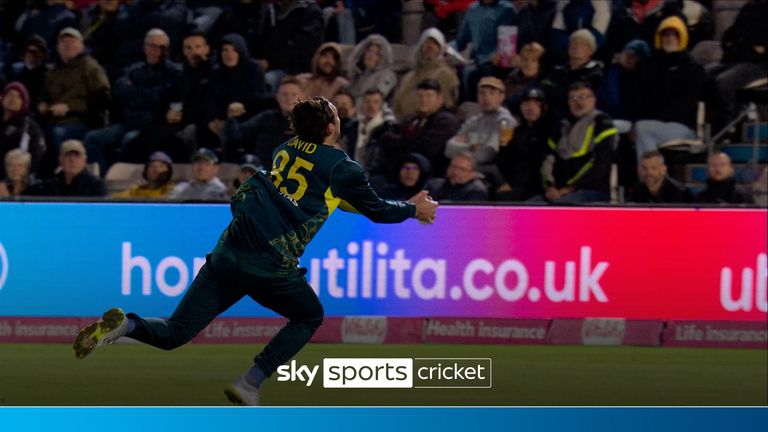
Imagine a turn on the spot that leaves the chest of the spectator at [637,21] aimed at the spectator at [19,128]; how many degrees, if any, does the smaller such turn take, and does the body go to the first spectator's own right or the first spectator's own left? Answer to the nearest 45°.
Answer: approximately 90° to the first spectator's own right

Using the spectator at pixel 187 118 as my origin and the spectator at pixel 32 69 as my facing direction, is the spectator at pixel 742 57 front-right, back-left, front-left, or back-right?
back-right

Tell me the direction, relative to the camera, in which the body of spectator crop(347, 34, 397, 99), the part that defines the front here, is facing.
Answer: toward the camera

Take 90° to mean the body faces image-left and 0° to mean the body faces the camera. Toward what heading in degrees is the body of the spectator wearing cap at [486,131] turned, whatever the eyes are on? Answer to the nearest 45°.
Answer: approximately 0°

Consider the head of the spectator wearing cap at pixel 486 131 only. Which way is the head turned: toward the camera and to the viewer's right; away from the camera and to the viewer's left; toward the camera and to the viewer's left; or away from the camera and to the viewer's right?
toward the camera and to the viewer's left

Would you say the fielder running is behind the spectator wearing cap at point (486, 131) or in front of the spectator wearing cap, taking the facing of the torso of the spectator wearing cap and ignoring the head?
in front

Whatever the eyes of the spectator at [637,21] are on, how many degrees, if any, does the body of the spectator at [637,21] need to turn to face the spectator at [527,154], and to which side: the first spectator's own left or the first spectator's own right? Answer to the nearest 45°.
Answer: approximately 45° to the first spectator's own right

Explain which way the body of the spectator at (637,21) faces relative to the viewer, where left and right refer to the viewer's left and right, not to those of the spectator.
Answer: facing the viewer

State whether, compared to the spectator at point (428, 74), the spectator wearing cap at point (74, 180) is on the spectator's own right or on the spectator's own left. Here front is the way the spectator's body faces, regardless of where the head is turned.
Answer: on the spectator's own right
